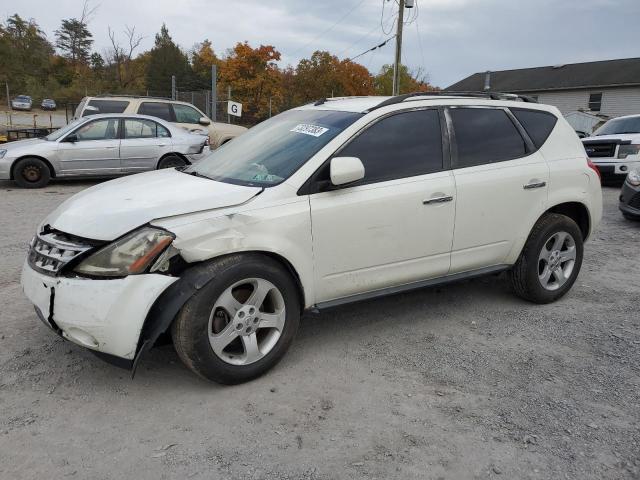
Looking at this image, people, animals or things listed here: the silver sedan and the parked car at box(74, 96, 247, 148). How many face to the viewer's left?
1

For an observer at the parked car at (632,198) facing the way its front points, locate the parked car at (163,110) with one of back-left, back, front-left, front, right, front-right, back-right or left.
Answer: front-right

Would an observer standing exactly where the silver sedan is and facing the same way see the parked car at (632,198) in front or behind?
behind

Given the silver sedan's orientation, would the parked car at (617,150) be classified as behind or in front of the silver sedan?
behind

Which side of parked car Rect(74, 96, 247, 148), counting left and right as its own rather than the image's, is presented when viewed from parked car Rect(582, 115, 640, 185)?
front

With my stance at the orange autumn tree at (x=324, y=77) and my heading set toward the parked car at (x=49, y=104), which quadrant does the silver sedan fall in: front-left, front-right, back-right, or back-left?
front-left

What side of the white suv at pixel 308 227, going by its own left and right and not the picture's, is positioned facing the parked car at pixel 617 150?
back

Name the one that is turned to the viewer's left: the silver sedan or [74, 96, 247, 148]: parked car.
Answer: the silver sedan

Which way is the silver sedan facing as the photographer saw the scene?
facing to the left of the viewer

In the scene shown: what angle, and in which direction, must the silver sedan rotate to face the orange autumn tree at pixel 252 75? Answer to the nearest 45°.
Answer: approximately 90° to its right

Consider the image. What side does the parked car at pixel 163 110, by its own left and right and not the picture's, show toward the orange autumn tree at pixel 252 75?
left

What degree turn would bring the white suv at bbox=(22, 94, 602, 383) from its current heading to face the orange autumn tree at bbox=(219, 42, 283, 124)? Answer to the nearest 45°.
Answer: approximately 135° to its right

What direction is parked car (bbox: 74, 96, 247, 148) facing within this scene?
to the viewer's right

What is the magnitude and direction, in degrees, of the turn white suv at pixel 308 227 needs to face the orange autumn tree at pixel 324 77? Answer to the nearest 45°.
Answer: approximately 135° to its right

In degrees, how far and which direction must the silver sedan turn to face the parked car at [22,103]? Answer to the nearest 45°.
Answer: approximately 90° to its right

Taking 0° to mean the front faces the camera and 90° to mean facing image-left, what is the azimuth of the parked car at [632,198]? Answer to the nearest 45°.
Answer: approximately 45°

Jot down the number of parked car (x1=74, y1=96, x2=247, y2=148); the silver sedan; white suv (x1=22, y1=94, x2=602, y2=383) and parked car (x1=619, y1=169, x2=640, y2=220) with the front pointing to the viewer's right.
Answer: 1
